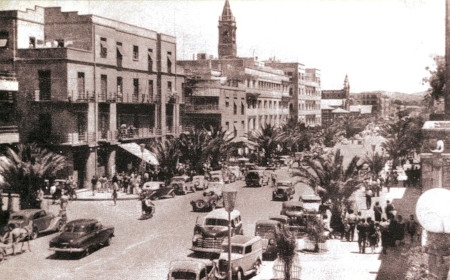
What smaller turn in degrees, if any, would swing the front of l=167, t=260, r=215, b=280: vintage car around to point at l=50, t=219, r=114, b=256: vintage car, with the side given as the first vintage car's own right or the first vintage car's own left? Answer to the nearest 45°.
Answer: approximately 90° to the first vintage car's own right

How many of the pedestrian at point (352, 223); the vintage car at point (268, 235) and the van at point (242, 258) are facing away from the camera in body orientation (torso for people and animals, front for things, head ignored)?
1

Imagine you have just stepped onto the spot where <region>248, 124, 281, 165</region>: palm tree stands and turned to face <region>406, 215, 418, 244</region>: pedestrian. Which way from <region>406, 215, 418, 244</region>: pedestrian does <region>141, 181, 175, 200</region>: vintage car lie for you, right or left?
right

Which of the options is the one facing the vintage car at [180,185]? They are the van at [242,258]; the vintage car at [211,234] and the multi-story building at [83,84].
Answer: the multi-story building

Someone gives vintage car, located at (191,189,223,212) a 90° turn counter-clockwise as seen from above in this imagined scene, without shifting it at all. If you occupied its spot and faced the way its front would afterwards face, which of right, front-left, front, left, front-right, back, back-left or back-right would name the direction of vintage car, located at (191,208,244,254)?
front-right

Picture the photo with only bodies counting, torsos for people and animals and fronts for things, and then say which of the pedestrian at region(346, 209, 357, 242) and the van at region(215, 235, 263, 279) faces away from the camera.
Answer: the pedestrian

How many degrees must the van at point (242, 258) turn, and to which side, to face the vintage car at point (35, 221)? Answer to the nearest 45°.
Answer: approximately 90° to its right

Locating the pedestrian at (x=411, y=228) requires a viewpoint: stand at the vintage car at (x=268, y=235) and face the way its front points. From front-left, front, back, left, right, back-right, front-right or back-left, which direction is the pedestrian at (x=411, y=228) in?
back-left

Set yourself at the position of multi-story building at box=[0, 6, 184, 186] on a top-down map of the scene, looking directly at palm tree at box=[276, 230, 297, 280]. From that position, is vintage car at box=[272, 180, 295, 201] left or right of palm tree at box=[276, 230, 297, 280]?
left

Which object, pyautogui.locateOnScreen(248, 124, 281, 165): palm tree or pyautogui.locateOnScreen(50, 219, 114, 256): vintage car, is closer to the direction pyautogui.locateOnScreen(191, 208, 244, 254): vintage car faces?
the vintage car

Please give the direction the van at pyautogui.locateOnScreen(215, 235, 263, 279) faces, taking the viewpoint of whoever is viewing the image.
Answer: facing the viewer and to the left of the viewer

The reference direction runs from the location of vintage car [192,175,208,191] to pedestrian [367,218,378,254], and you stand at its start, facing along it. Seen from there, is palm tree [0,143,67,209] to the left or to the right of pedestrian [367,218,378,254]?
right
